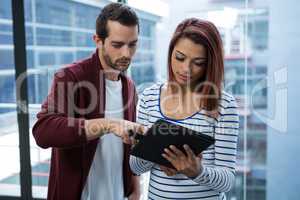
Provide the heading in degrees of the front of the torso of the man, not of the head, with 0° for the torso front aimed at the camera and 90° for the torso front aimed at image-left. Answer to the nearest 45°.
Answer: approximately 315°

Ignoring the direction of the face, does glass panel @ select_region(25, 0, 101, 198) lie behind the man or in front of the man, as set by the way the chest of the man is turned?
behind

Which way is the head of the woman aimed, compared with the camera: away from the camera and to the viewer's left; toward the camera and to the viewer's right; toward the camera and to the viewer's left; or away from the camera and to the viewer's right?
toward the camera and to the viewer's left

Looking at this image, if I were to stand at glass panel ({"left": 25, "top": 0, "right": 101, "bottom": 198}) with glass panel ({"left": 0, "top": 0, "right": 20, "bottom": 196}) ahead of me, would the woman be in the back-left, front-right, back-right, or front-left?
back-left

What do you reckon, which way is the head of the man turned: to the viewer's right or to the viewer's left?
to the viewer's right

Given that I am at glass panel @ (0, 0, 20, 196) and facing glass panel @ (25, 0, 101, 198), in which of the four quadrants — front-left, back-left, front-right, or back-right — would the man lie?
front-right

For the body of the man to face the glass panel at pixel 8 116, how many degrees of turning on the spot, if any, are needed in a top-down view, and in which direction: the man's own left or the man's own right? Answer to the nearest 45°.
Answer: approximately 180°
